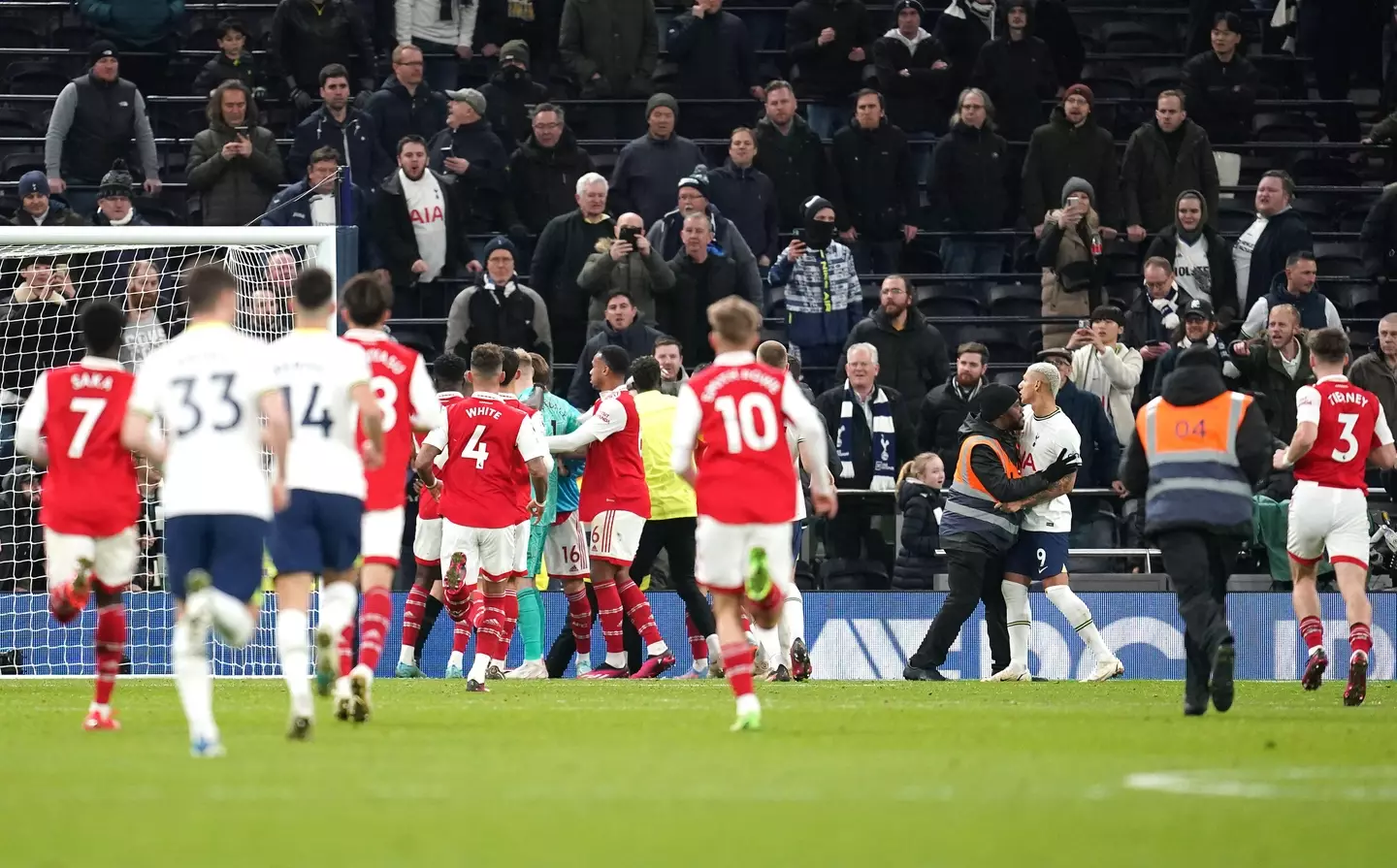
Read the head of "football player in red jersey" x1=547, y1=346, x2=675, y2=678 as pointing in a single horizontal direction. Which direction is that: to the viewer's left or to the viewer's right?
to the viewer's left

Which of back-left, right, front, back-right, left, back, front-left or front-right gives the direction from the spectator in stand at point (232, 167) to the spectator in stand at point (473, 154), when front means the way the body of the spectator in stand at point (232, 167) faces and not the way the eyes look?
left

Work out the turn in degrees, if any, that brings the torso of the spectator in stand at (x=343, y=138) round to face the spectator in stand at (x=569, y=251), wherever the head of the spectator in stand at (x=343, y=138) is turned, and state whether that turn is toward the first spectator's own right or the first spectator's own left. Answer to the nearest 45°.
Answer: approximately 45° to the first spectator's own left

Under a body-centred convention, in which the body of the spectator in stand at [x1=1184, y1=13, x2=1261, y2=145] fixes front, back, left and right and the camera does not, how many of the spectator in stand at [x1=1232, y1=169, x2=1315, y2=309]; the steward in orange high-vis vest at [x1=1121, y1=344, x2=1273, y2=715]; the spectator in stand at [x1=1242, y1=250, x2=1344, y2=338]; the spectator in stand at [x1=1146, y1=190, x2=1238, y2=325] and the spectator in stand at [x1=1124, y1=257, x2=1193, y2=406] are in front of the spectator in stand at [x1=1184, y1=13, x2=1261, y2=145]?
5

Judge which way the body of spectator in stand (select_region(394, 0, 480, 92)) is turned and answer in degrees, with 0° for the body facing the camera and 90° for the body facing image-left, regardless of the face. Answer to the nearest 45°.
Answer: approximately 0°

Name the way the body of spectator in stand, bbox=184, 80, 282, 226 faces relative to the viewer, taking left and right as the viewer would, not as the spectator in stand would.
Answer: facing the viewer

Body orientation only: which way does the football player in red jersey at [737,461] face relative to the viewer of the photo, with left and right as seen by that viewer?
facing away from the viewer

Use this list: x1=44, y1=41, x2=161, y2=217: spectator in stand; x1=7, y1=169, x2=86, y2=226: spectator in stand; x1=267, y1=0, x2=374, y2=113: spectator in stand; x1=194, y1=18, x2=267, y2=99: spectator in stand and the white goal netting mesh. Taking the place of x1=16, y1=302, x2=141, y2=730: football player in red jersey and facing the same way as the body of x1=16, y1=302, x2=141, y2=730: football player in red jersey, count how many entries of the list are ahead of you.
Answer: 5

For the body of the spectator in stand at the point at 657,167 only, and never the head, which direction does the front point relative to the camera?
toward the camera

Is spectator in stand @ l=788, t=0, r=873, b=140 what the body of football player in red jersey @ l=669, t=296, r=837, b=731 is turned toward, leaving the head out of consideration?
yes

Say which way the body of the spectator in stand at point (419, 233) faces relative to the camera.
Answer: toward the camera

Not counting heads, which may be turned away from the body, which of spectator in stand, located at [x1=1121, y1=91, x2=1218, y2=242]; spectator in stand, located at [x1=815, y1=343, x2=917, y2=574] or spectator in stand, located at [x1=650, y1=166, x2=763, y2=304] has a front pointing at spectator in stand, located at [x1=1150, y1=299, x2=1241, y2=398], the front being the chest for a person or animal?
spectator in stand, located at [x1=1121, y1=91, x2=1218, y2=242]

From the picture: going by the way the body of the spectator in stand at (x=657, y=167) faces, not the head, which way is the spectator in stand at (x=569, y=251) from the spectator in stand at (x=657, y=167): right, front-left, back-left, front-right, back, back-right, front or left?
front-right

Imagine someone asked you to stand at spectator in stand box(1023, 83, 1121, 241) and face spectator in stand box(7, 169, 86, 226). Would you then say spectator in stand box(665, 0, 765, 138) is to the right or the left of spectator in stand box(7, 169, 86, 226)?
right

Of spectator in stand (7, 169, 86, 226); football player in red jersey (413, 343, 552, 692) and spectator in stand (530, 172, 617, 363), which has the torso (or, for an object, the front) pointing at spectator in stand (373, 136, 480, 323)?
the football player in red jersey
